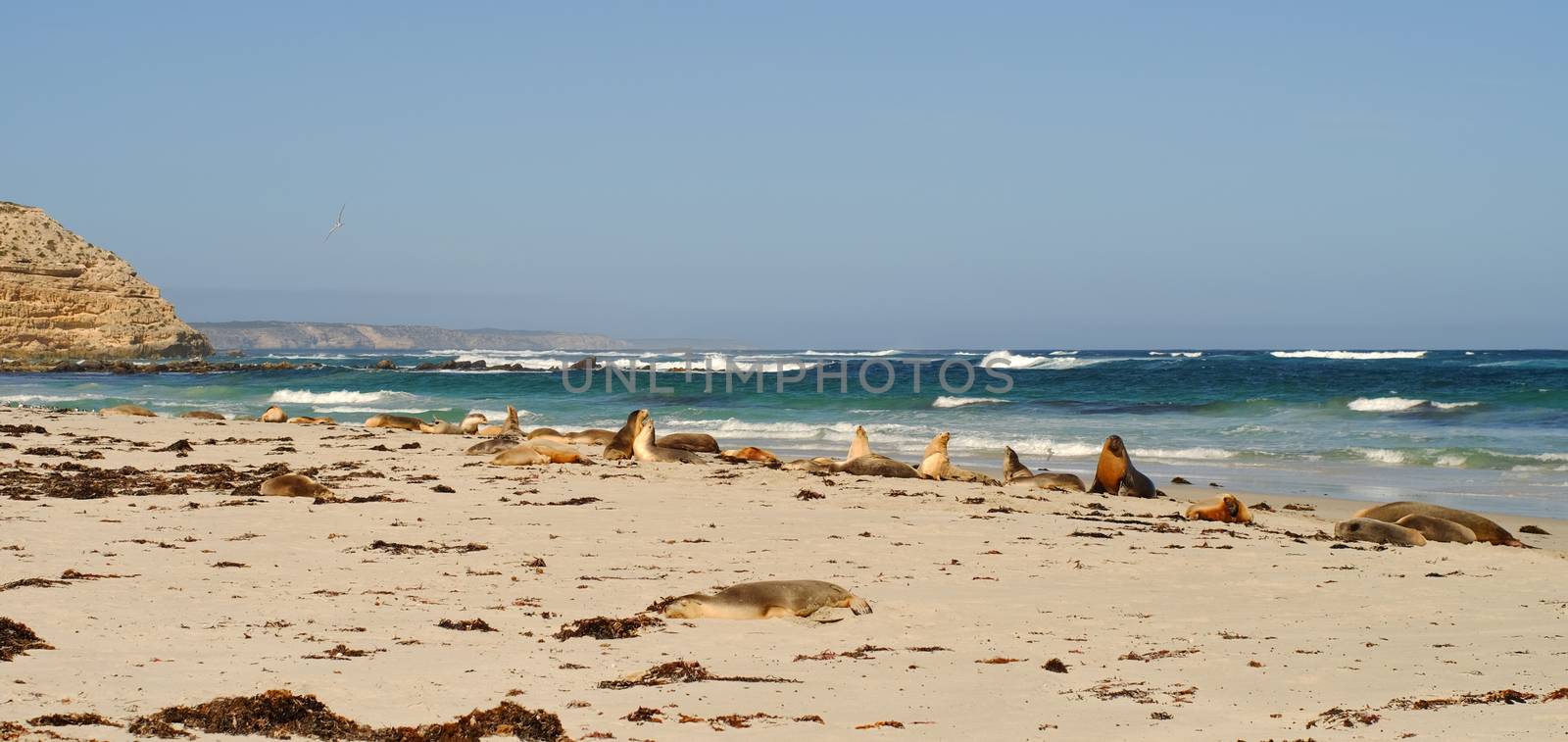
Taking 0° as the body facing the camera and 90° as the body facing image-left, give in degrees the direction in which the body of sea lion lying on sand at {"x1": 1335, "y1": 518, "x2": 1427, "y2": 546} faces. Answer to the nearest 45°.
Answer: approximately 90°

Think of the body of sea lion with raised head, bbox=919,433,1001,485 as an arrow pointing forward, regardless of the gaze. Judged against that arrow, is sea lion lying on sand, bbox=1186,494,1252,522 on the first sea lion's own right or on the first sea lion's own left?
on the first sea lion's own left

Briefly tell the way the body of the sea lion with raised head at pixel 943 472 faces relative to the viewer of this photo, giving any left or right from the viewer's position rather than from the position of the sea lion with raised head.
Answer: facing to the left of the viewer

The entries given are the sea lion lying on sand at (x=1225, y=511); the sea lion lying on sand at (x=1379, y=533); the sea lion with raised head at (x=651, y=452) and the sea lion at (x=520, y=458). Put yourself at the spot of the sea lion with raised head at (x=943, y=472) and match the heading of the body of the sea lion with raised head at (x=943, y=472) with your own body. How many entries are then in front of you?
2

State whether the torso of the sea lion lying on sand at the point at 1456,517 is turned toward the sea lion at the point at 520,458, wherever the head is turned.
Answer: yes

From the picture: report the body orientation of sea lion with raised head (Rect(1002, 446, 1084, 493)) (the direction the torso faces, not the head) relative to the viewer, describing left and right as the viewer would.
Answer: facing to the left of the viewer

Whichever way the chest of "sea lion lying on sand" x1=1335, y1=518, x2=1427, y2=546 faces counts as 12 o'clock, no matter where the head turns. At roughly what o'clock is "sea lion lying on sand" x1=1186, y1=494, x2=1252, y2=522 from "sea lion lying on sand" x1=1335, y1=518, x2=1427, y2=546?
"sea lion lying on sand" x1=1186, y1=494, x2=1252, y2=522 is roughly at 1 o'clock from "sea lion lying on sand" x1=1335, y1=518, x2=1427, y2=546.

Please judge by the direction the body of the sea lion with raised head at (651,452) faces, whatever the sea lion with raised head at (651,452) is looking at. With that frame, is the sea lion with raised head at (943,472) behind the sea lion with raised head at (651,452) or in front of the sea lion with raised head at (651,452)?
behind

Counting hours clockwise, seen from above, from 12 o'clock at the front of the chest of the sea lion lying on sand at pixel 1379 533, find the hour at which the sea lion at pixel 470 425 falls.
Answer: The sea lion is roughly at 1 o'clock from the sea lion lying on sand.

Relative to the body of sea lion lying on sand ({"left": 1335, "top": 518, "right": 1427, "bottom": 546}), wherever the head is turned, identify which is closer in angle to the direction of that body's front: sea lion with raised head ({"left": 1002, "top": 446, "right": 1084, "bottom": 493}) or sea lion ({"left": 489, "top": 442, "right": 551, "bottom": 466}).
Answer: the sea lion

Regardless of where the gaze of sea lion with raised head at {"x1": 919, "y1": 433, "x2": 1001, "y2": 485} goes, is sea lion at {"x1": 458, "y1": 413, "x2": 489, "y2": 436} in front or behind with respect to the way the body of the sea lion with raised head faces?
in front

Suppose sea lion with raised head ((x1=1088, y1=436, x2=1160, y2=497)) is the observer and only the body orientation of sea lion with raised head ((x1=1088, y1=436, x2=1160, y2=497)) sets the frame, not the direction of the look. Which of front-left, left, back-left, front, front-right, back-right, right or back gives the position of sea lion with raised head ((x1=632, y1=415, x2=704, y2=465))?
front-right
